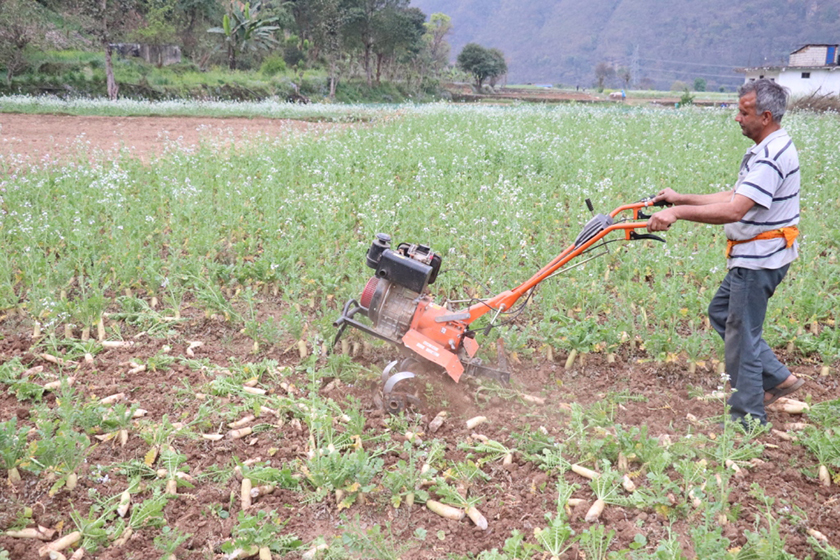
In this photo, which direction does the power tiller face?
to the viewer's left

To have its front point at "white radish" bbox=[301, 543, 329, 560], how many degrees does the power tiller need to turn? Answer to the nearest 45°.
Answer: approximately 90° to its left

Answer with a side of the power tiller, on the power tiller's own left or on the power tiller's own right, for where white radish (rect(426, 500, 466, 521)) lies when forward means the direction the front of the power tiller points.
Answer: on the power tiller's own left

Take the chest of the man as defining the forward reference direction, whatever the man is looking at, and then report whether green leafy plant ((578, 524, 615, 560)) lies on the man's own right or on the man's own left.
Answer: on the man's own left

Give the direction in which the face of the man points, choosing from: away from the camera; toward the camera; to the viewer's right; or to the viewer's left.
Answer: to the viewer's left

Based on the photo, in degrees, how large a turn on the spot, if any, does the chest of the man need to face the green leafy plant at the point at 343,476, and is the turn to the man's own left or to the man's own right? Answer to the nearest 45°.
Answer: approximately 45° to the man's own left

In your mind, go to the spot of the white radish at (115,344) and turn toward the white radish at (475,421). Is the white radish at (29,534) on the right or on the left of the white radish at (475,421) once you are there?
right

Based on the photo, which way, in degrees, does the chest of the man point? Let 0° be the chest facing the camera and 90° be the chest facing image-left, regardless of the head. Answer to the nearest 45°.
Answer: approximately 90°
